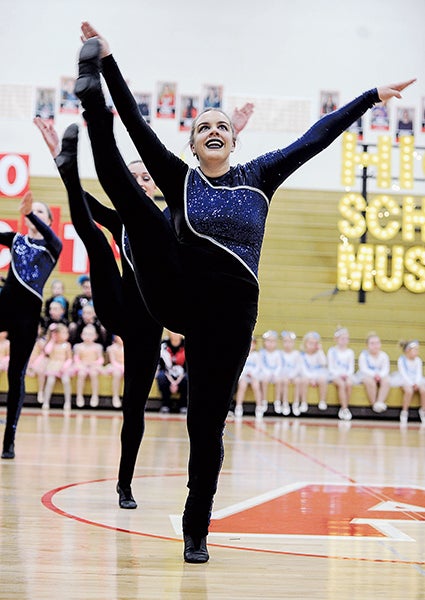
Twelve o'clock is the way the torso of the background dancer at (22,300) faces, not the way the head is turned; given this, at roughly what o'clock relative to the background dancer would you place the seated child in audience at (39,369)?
The seated child in audience is roughly at 6 o'clock from the background dancer.

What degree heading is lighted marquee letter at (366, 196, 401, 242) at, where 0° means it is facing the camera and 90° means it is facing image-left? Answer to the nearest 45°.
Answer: approximately 0°
